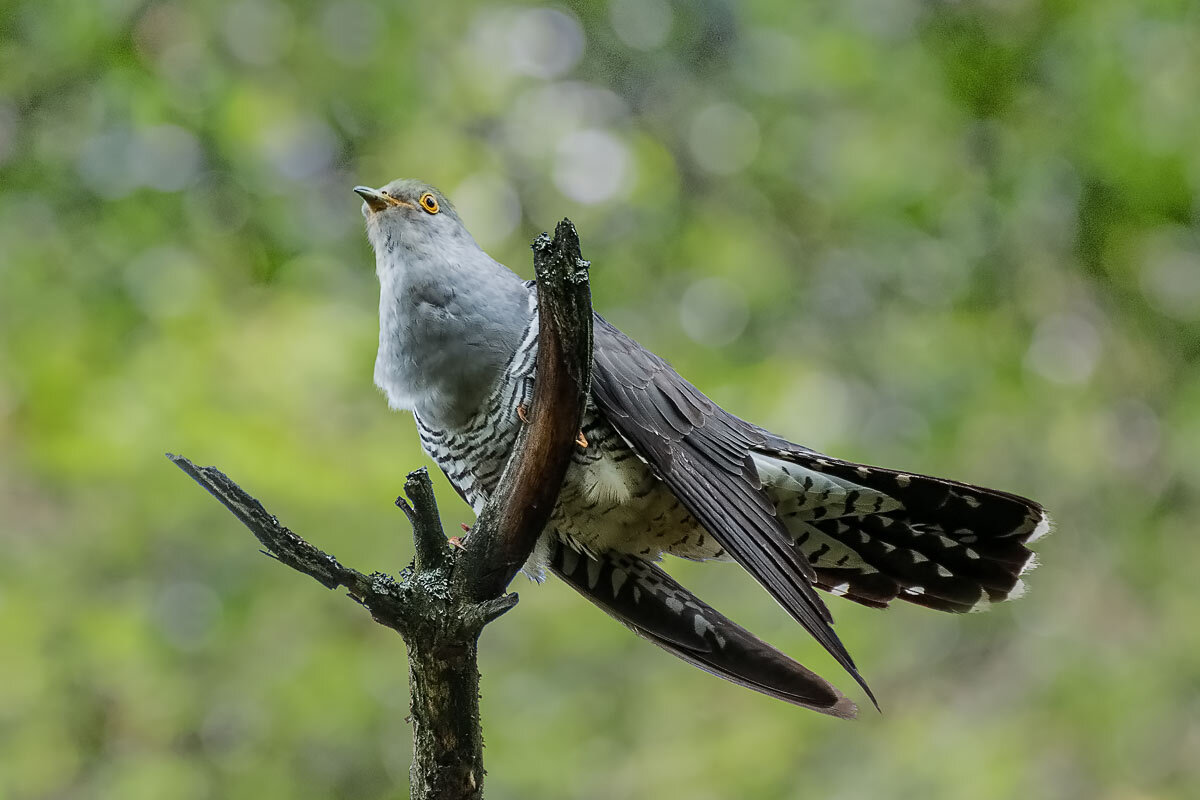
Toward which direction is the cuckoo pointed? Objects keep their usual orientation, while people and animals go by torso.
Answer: to the viewer's left
